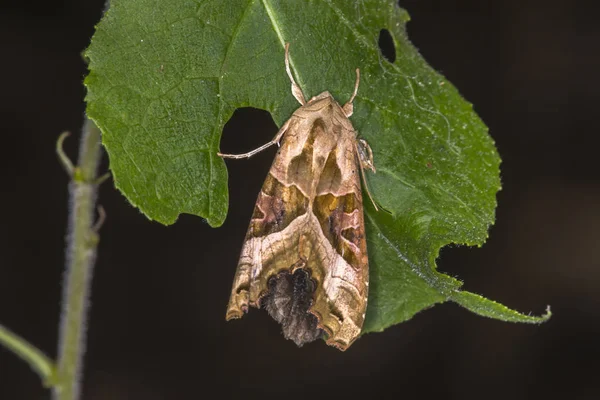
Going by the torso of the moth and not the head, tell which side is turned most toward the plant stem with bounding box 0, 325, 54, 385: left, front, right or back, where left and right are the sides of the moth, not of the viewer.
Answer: left

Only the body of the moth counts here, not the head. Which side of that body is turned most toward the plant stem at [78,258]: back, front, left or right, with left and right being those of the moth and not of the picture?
left

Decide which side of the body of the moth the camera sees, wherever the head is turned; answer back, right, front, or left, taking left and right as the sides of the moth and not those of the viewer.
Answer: back
